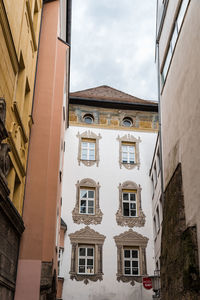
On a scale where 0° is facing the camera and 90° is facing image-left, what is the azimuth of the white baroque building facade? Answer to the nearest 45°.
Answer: approximately 0°
